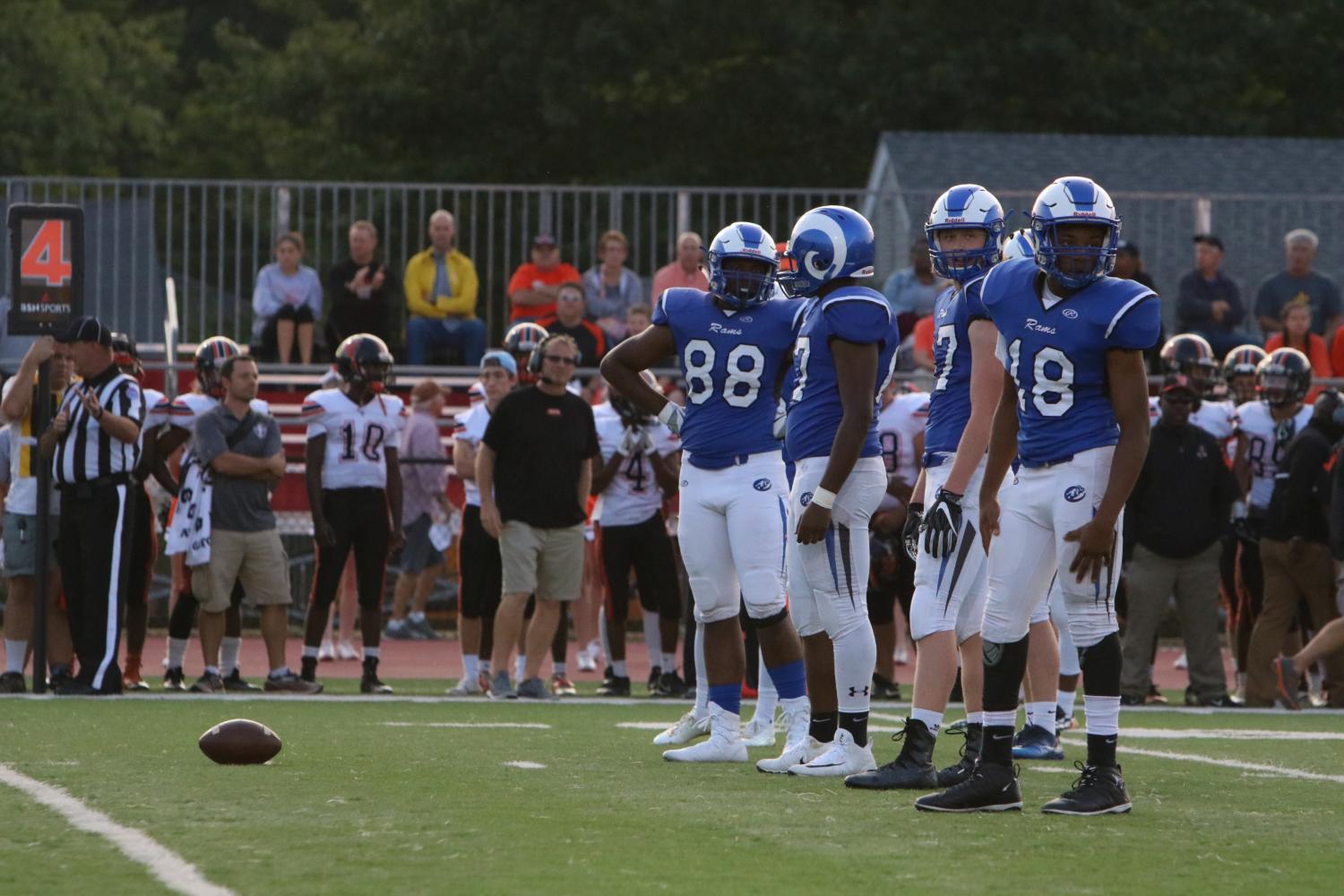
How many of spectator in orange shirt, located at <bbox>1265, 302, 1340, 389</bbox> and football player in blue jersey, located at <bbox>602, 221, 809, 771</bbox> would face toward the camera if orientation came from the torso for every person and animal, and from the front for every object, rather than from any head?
2

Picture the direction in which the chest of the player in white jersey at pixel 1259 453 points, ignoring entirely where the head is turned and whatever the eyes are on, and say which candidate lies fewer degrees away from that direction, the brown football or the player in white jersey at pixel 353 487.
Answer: the brown football

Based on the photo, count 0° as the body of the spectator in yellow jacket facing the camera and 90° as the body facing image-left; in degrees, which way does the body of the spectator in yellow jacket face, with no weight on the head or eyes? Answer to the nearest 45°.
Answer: approximately 0°

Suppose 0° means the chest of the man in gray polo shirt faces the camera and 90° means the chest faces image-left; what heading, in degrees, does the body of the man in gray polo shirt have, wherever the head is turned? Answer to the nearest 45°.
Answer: approximately 315°

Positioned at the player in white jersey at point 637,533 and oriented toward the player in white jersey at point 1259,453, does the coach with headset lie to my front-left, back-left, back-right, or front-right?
back-right
